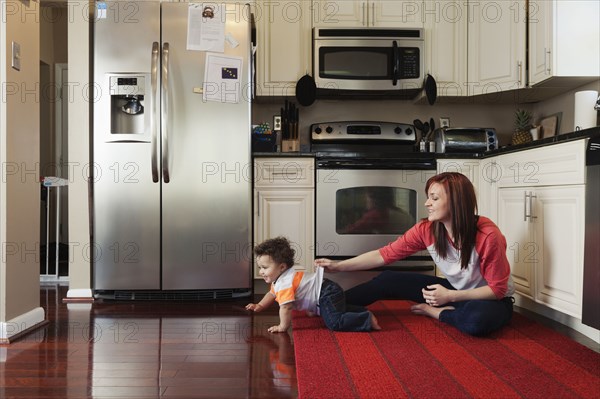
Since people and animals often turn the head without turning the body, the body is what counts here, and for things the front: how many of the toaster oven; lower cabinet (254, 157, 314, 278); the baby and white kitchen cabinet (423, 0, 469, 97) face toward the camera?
3

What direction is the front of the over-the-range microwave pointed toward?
toward the camera

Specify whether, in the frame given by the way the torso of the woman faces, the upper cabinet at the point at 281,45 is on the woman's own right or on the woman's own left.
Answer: on the woman's own right

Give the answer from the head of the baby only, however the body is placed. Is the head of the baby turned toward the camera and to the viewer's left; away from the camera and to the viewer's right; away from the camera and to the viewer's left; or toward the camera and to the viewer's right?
toward the camera and to the viewer's left

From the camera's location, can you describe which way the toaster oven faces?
facing the viewer

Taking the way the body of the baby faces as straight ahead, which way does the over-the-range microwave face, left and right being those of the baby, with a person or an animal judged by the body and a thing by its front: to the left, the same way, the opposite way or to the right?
to the left

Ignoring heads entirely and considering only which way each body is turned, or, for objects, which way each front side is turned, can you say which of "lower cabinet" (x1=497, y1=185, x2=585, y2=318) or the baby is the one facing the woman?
the lower cabinet

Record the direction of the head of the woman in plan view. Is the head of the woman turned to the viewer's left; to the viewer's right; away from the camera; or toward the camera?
to the viewer's left

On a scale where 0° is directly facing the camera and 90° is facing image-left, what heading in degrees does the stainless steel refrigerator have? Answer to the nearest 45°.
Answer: approximately 0°

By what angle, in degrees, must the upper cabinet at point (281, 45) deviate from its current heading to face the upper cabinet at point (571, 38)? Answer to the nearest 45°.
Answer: approximately 90° to its left
